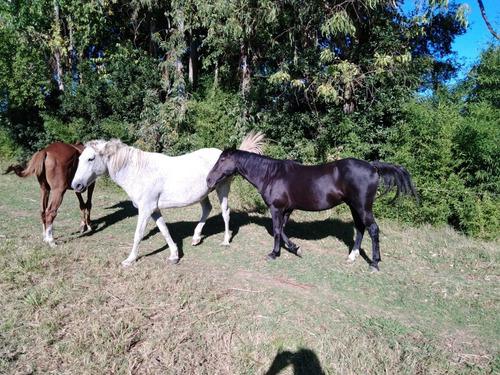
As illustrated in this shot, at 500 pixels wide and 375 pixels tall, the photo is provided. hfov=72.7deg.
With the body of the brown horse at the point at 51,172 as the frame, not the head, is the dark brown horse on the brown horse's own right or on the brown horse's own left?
on the brown horse's own right

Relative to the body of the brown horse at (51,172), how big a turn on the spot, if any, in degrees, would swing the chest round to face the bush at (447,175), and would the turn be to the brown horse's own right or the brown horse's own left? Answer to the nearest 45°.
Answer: approximately 45° to the brown horse's own right

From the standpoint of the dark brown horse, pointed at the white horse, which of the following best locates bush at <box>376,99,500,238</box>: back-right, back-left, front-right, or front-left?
back-right

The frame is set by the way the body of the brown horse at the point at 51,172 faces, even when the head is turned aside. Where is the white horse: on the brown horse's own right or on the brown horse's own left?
on the brown horse's own right

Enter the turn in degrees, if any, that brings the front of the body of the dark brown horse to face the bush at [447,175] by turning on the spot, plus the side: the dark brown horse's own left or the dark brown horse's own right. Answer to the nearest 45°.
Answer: approximately 135° to the dark brown horse's own right

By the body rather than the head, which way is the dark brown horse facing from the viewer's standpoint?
to the viewer's left

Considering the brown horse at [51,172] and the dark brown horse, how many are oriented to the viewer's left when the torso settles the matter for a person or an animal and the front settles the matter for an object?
1

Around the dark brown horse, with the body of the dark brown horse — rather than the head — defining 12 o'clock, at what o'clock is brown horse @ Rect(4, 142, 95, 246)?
The brown horse is roughly at 12 o'clock from the dark brown horse.

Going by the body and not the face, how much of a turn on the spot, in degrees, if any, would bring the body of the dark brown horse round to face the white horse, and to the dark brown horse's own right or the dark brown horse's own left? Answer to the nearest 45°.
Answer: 0° — it already faces it

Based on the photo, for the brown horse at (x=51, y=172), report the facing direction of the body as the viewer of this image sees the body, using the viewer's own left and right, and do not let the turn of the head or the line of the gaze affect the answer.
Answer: facing away from the viewer and to the right of the viewer

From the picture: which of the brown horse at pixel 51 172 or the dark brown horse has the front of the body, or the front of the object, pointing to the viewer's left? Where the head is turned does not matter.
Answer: the dark brown horse
